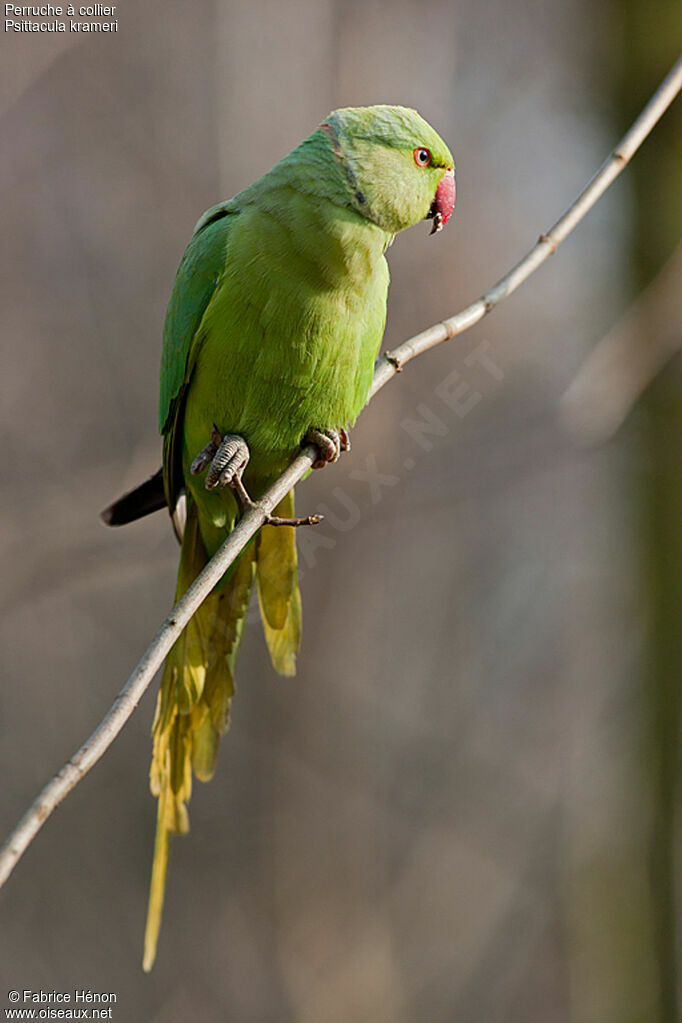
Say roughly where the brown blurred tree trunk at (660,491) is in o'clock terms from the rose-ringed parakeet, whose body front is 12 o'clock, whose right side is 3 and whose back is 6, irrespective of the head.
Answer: The brown blurred tree trunk is roughly at 9 o'clock from the rose-ringed parakeet.

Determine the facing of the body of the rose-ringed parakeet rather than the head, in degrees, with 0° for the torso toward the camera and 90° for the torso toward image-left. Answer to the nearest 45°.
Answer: approximately 315°
